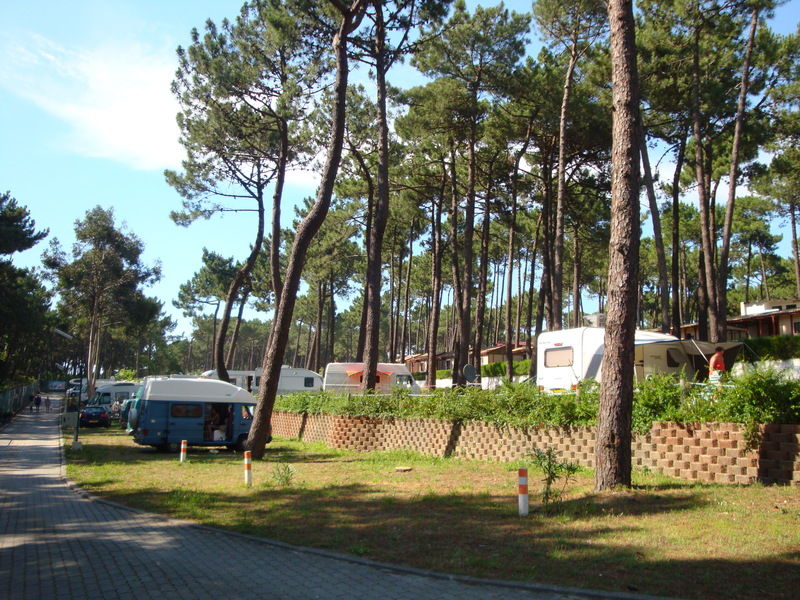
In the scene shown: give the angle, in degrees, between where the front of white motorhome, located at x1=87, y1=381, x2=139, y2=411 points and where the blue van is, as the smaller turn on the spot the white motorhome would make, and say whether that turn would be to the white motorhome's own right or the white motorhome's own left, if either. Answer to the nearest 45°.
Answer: approximately 90° to the white motorhome's own left

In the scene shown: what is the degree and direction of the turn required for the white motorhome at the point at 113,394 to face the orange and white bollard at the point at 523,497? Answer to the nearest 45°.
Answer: approximately 90° to its left

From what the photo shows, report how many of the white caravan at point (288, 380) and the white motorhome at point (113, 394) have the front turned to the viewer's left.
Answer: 1

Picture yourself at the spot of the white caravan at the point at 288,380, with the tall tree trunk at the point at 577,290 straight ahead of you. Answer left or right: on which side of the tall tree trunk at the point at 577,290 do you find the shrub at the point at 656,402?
right

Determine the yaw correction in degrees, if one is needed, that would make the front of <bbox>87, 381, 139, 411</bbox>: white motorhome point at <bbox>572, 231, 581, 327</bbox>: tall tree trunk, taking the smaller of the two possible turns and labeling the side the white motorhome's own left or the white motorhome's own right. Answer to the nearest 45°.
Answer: approximately 135° to the white motorhome's own left

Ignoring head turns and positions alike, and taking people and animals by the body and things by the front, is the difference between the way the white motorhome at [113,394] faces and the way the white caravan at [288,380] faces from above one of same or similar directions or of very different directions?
very different directions
